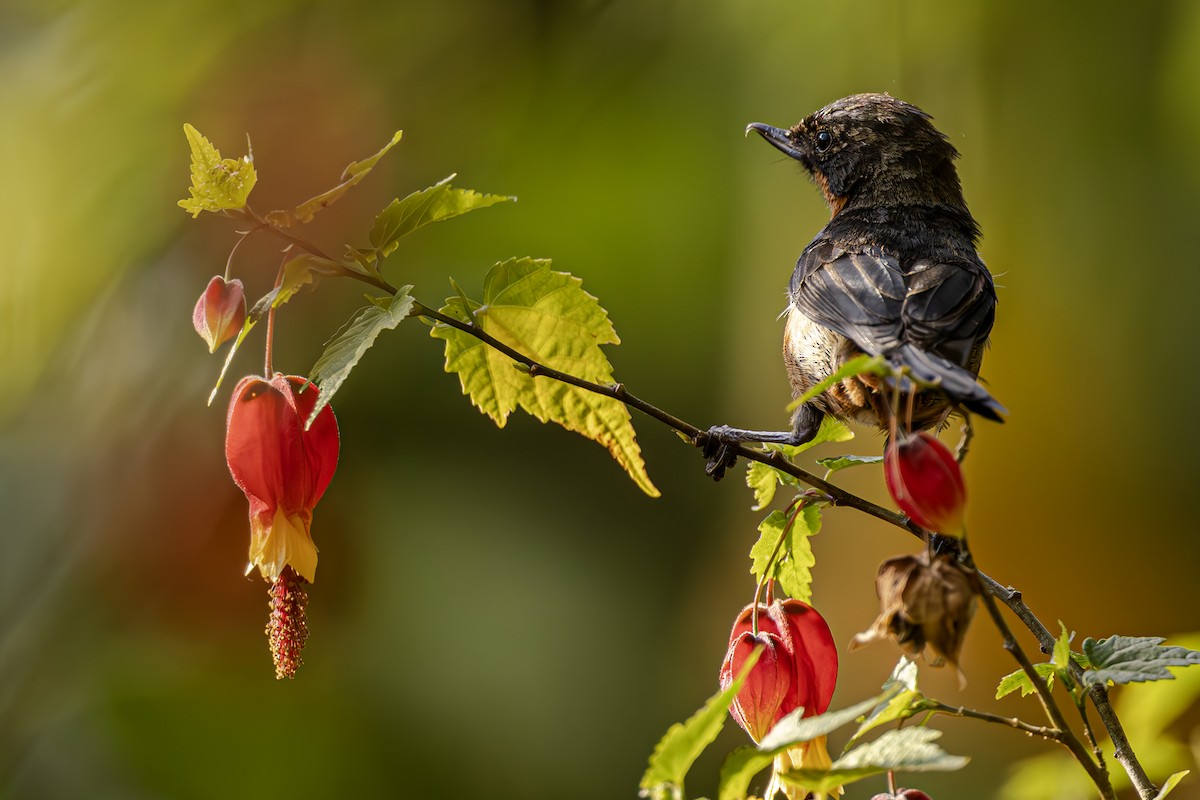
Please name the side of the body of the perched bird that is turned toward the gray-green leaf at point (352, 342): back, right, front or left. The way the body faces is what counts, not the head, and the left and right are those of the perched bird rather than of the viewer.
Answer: left

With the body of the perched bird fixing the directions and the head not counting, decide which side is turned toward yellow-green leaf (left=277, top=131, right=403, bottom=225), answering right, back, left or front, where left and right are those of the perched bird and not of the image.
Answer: left

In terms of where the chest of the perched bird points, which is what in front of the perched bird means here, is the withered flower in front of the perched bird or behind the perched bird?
behind

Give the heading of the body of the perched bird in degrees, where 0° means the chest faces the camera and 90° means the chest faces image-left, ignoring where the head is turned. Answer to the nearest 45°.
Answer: approximately 135°

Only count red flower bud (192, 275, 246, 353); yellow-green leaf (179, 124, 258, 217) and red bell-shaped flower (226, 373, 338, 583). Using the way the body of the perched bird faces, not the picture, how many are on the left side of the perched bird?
3

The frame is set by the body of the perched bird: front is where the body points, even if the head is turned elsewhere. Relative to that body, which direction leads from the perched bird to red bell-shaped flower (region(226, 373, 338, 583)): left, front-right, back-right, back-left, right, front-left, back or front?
left

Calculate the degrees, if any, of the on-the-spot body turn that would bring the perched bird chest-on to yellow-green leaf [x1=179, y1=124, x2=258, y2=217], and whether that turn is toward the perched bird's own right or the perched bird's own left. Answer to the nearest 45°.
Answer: approximately 90° to the perched bird's own left

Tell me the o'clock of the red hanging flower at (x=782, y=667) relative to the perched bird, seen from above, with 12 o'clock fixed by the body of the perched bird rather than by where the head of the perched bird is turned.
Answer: The red hanging flower is roughly at 8 o'clock from the perched bird.
